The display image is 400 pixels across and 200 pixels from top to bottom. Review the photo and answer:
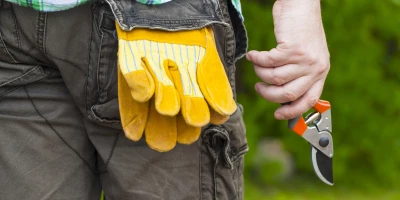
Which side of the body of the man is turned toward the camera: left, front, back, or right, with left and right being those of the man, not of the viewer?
back
